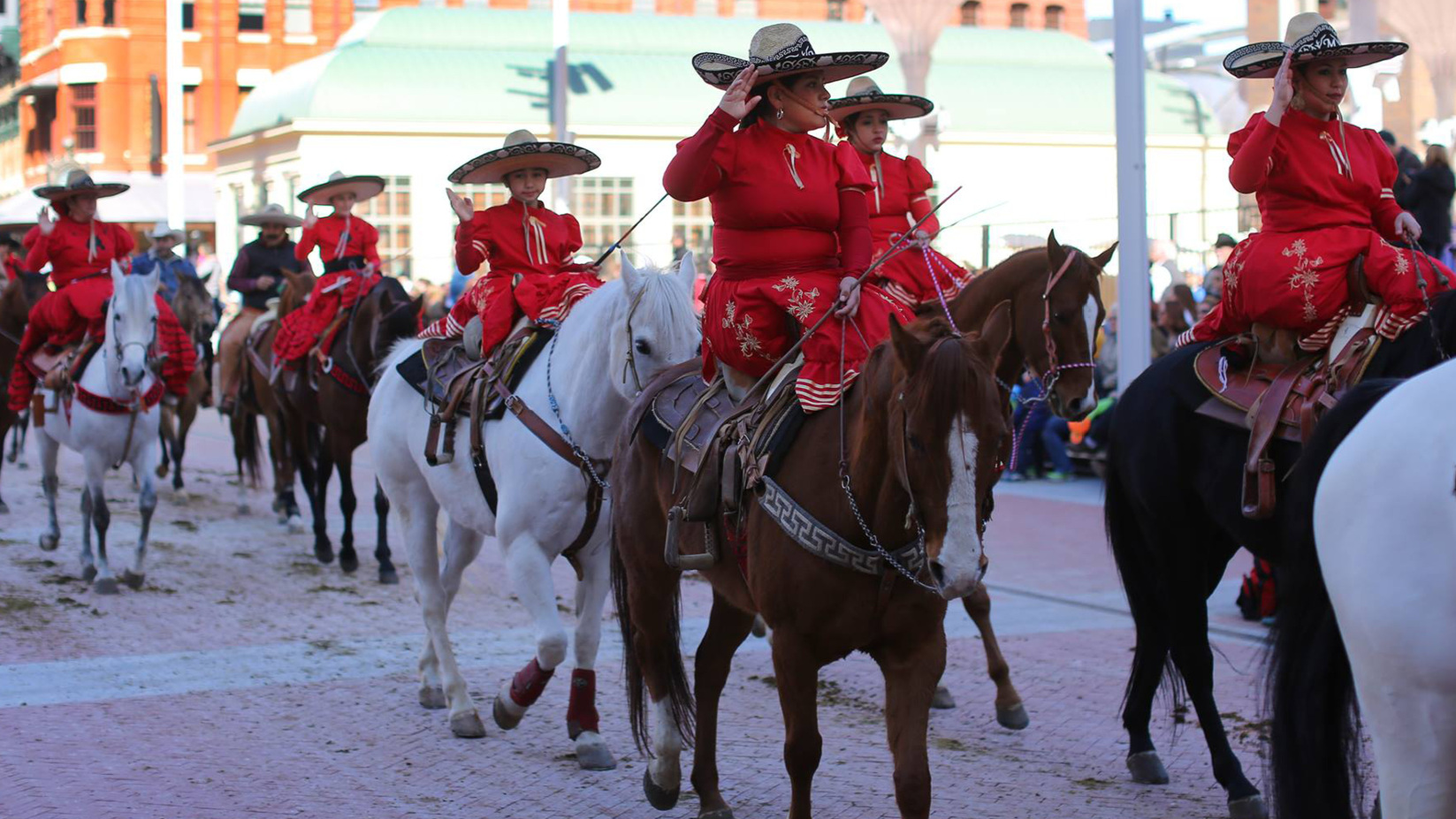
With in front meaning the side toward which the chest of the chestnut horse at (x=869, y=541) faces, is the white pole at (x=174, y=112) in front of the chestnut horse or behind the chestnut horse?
behind

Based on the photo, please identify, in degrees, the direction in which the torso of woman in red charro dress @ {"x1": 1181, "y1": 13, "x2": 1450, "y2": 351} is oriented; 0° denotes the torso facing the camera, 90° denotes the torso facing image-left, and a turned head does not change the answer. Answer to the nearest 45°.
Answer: approximately 315°

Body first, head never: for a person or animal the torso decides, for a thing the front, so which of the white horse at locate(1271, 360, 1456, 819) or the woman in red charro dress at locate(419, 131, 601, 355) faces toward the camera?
the woman in red charro dress

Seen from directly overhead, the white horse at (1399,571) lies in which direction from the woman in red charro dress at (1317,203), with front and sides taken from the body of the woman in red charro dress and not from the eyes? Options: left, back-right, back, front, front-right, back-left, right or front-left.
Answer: front-right

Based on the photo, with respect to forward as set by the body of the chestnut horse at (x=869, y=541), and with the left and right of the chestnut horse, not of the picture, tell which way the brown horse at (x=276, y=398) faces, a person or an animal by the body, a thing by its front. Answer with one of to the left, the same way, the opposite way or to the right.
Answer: the same way

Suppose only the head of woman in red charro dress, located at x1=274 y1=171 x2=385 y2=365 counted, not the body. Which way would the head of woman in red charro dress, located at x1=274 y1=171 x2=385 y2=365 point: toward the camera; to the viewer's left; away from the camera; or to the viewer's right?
toward the camera

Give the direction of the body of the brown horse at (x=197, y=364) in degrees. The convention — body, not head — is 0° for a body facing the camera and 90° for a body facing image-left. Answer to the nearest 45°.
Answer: approximately 315°

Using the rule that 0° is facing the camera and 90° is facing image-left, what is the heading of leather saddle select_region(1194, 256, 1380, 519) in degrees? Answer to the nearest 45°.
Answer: approximately 270°

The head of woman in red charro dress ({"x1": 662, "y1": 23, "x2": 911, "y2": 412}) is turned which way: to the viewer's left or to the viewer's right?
to the viewer's right

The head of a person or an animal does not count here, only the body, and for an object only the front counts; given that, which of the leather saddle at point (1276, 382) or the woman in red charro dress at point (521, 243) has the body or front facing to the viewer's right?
the leather saddle

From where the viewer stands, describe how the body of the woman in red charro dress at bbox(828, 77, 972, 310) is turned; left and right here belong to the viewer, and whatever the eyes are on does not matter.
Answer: facing the viewer and to the right of the viewer

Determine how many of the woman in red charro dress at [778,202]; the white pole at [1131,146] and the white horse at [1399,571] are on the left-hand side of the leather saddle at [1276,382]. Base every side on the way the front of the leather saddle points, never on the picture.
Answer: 1

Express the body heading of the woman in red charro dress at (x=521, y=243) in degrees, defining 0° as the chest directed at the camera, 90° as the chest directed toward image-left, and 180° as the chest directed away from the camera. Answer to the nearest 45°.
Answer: approximately 0°

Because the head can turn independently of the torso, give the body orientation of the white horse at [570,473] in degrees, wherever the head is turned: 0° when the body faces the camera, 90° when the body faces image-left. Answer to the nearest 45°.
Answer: approximately 315°

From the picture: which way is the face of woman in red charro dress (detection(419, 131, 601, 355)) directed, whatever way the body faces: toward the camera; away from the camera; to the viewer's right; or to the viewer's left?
toward the camera

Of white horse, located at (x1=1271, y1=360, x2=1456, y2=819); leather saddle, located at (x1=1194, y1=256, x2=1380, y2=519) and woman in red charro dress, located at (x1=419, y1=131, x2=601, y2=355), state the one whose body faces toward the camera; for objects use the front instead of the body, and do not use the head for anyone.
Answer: the woman in red charro dress

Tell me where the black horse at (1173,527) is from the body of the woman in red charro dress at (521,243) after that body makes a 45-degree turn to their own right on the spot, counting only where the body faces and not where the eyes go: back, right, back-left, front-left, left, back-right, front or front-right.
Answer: left
